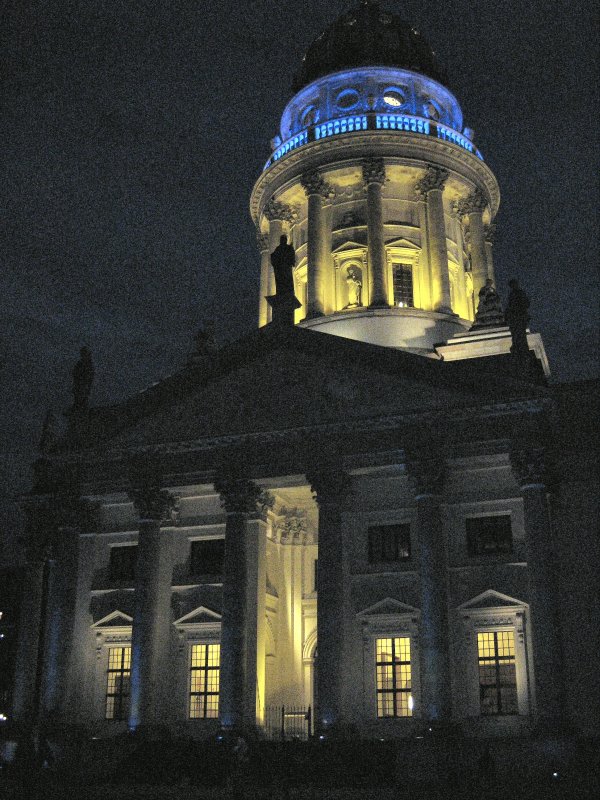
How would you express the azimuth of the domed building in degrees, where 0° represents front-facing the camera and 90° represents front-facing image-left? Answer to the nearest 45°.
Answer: approximately 0°
